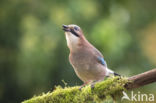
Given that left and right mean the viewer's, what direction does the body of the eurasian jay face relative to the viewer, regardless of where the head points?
facing the viewer and to the left of the viewer
